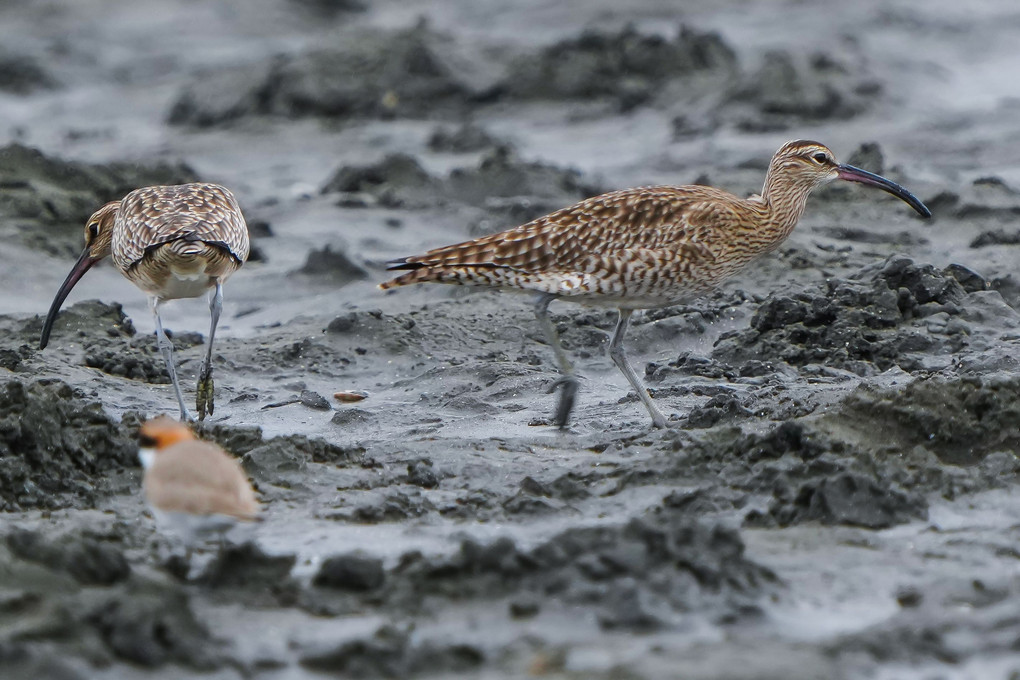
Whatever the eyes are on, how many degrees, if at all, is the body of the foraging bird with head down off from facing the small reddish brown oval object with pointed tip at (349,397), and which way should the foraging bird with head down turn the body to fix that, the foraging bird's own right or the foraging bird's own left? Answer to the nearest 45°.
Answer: approximately 90° to the foraging bird's own right

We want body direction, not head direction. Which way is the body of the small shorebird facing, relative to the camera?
to the viewer's left

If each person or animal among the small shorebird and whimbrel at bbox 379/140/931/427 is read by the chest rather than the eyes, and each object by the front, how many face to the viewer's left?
1

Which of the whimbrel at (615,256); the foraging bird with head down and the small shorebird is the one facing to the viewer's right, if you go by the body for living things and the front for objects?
the whimbrel

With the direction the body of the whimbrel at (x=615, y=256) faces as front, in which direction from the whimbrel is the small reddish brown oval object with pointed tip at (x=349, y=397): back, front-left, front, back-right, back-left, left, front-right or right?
back

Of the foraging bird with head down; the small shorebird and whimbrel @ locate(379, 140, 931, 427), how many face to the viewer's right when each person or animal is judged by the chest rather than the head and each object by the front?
1

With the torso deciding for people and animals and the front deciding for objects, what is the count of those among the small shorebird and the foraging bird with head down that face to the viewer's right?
0

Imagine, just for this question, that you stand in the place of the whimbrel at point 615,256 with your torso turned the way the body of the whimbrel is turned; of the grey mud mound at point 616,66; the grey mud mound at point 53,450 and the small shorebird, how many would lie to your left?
1

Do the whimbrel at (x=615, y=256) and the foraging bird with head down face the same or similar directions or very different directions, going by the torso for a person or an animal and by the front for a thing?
very different directions

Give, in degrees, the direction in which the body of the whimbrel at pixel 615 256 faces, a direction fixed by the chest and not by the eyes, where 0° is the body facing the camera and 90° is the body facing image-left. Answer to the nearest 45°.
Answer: approximately 270°

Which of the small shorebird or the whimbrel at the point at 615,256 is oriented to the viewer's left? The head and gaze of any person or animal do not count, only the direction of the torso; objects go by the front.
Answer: the small shorebird

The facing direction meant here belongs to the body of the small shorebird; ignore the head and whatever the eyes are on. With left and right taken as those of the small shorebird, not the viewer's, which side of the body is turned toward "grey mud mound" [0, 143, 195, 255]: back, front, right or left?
right

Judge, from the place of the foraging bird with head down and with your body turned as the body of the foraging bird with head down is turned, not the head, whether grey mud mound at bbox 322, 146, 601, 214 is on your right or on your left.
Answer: on your right

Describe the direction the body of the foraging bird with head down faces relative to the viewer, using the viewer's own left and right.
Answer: facing away from the viewer and to the left of the viewer

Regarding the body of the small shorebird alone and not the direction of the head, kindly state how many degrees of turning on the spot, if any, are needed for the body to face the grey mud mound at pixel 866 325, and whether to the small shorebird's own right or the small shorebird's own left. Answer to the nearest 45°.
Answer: approximately 135° to the small shorebird's own right
